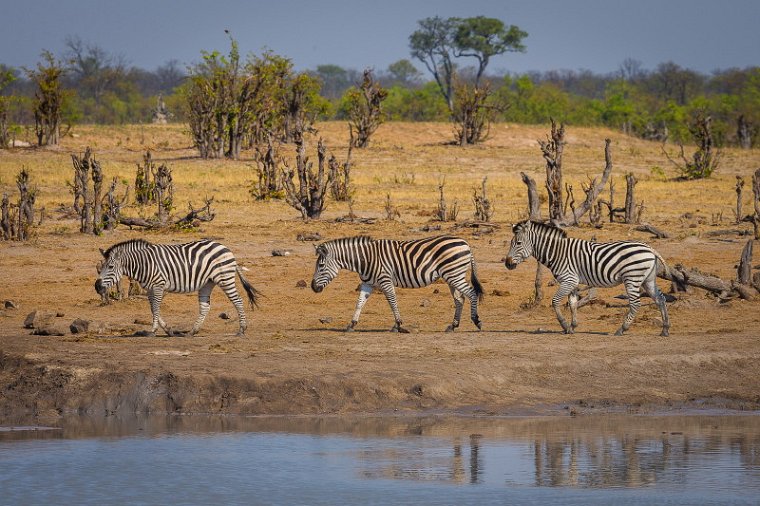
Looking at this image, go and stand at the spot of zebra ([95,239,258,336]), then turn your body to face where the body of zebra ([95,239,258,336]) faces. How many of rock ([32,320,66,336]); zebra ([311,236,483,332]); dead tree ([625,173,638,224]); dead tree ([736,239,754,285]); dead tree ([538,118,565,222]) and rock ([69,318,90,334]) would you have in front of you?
2

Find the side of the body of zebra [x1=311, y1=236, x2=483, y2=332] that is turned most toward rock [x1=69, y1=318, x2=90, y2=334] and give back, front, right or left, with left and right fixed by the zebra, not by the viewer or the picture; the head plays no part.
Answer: front

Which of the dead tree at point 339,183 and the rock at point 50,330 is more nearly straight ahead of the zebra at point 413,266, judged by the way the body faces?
the rock

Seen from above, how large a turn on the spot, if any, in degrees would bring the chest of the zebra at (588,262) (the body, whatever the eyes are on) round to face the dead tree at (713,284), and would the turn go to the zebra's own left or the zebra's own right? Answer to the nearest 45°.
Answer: approximately 135° to the zebra's own right

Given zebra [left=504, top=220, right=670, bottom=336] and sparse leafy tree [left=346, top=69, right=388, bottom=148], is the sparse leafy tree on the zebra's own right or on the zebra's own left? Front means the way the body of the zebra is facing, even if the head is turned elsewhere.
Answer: on the zebra's own right

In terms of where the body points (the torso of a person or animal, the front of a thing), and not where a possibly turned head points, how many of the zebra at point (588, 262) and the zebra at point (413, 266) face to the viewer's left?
2

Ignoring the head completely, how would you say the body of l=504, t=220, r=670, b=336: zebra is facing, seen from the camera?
to the viewer's left

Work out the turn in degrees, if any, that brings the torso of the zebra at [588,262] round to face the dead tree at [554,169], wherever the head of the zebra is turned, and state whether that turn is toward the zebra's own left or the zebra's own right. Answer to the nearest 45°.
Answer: approximately 90° to the zebra's own right

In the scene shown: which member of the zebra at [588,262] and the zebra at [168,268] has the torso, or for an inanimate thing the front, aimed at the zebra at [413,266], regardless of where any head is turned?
the zebra at [588,262]

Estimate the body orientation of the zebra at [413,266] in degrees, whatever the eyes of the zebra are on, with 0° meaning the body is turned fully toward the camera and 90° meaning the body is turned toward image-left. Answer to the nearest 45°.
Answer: approximately 90°

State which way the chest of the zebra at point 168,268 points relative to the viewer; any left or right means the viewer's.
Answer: facing to the left of the viewer

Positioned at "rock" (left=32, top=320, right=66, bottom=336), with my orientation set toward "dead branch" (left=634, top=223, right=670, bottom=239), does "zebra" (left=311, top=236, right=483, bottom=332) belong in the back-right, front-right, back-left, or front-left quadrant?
front-right

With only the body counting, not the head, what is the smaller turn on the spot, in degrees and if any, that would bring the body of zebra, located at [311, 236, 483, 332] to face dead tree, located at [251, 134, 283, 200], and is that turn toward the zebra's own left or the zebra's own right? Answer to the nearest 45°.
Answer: approximately 90° to the zebra's own right
